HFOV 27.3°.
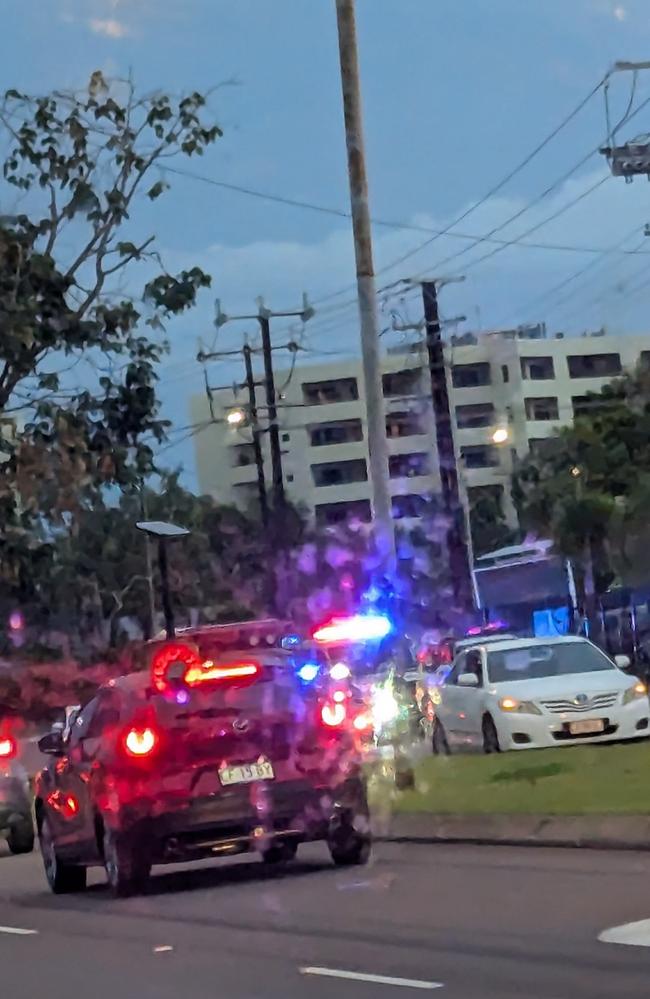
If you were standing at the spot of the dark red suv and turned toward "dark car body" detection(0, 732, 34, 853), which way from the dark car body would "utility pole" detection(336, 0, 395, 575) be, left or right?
right

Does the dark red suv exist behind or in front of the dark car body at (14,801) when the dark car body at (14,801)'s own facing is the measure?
behind

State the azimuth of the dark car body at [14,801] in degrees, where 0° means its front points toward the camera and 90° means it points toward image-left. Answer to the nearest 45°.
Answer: approximately 135°
